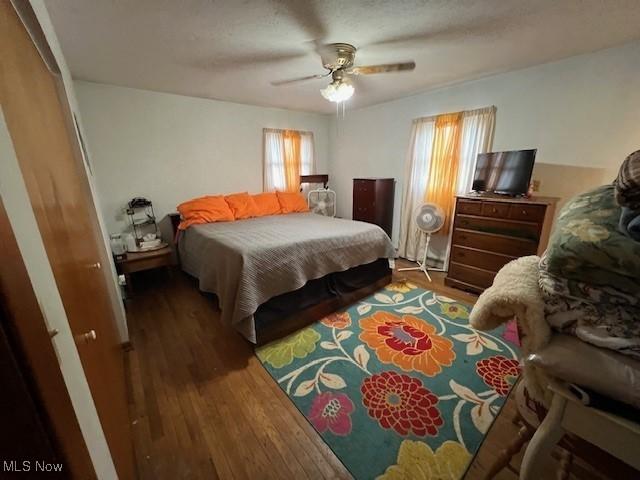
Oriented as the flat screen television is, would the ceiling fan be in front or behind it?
in front

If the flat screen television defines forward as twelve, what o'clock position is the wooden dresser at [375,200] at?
The wooden dresser is roughly at 2 o'clock from the flat screen television.

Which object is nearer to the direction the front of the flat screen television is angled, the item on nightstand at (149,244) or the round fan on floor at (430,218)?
the item on nightstand

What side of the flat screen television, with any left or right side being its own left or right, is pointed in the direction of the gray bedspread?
front

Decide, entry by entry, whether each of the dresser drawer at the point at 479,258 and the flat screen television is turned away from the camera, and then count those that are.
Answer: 0

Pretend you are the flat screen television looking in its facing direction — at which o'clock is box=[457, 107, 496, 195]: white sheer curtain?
The white sheer curtain is roughly at 3 o'clock from the flat screen television.

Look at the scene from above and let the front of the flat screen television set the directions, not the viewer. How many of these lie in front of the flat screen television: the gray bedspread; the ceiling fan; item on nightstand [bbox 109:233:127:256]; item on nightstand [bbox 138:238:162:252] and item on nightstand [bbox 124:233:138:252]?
5

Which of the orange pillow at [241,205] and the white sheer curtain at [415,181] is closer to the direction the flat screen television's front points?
the orange pillow

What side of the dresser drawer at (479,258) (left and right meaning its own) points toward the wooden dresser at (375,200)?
right

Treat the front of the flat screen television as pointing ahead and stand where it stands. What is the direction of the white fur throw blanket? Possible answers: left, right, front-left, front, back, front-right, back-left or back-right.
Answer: front-left

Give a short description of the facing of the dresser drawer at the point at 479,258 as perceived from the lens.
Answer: facing the viewer and to the left of the viewer

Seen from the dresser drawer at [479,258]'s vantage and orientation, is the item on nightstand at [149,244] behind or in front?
in front

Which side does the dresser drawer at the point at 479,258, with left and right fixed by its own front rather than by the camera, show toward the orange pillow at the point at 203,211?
front

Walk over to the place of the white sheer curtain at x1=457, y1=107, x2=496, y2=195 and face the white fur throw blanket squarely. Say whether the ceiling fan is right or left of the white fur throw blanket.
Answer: right
